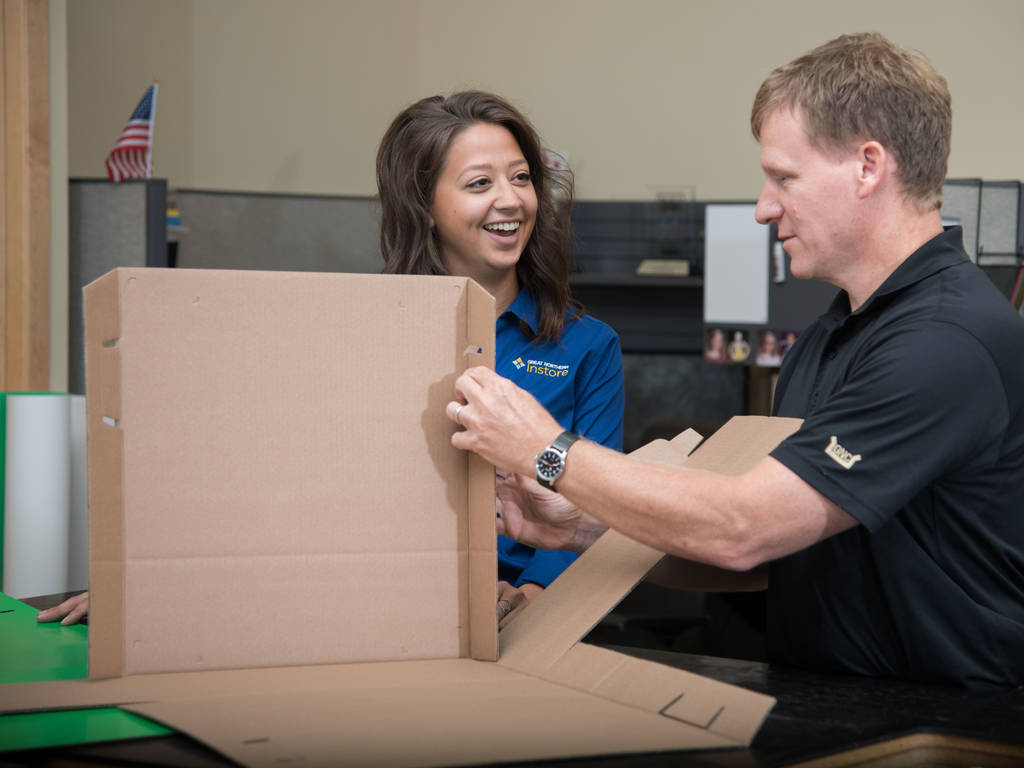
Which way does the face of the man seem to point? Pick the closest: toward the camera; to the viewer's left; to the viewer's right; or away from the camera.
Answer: to the viewer's left

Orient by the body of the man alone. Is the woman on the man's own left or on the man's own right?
on the man's own right

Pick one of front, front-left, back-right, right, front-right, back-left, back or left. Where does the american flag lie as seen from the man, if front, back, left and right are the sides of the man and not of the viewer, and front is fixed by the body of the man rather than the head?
front-right

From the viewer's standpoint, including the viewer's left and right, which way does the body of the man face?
facing to the left of the viewer

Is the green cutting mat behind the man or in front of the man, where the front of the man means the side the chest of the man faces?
in front

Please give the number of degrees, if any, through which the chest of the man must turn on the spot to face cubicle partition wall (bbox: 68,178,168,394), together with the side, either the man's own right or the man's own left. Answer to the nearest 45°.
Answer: approximately 45° to the man's own right

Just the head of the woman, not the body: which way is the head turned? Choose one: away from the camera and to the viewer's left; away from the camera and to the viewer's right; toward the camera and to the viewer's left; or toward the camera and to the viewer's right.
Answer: toward the camera and to the viewer's right
